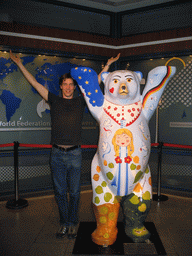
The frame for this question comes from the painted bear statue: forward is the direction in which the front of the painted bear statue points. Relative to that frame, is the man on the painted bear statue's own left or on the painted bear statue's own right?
on the painted bear statue's own right

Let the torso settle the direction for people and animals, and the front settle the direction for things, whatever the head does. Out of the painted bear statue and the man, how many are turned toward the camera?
2

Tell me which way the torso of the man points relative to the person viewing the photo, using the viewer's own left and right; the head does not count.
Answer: facing the viewer

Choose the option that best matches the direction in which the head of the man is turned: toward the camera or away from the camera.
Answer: toward the camera

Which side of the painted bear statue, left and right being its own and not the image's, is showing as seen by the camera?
front

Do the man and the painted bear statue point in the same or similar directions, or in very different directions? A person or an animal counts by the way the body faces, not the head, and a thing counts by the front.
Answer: same or similar directions

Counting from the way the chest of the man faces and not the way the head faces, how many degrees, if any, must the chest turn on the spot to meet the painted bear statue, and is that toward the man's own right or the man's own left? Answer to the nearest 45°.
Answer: approximately 45° to the man's own left
